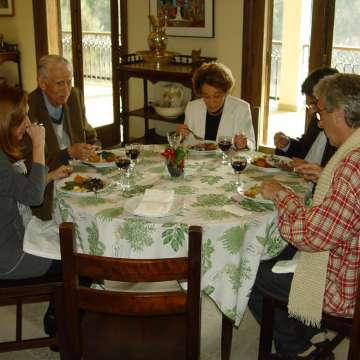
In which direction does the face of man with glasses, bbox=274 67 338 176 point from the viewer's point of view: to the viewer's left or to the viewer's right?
to the viewer's left

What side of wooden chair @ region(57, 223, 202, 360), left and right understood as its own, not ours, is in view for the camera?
back

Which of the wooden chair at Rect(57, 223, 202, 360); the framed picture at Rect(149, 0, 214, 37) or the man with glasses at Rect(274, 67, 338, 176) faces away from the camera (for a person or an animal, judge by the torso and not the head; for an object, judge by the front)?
the wooden chair

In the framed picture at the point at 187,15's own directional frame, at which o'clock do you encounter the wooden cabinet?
The wooden cabinet is roughly at 4 o'clock from the framed picture.

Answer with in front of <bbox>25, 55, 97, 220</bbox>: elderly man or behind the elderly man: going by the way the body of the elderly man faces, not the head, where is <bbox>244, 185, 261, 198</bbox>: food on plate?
in front

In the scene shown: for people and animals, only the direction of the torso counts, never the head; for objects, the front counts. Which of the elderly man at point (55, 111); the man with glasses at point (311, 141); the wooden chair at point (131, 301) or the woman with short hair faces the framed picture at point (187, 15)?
the wooden chair

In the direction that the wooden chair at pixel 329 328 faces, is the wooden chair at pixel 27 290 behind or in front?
in front

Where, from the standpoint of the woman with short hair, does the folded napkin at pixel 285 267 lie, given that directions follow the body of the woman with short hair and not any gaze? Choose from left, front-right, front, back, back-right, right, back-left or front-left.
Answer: front

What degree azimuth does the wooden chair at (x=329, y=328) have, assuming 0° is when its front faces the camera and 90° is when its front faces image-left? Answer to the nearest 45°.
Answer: approximately 90°

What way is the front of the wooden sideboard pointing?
toward the camera

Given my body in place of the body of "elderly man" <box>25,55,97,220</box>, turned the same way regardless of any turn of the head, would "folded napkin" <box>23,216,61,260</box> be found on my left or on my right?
on my right

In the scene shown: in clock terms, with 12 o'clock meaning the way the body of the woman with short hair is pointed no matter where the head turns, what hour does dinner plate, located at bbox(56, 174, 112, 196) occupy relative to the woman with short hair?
The dinner plate is roughly at 1 o'clock from the woman with short hair.

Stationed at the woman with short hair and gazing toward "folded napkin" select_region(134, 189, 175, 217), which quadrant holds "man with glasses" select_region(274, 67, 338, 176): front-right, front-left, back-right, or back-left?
front-left

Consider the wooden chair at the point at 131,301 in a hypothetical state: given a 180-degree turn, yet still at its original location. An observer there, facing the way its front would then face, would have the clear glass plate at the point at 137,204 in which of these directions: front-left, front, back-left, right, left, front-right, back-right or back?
back

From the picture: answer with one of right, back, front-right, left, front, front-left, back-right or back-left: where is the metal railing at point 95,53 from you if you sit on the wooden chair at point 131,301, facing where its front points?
front

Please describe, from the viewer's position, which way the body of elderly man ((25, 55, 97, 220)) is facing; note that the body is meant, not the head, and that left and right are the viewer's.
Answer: facing the viewer and to the right of the viewer

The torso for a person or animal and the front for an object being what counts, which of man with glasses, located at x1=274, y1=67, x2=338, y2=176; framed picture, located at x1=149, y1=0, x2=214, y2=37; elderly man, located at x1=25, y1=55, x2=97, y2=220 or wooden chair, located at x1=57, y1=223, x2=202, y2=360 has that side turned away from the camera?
the wooden chair

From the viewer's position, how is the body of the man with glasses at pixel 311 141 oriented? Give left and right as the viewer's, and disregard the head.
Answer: facing the viewer and to the left of the viewer

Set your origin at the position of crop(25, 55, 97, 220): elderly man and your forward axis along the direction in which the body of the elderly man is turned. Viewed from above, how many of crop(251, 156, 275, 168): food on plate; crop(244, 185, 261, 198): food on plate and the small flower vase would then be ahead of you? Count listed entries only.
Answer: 3
